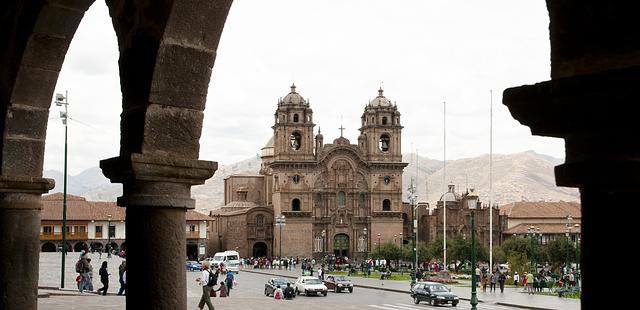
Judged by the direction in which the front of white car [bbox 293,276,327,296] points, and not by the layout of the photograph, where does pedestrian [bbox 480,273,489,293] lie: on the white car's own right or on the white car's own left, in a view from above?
on the white car's own left

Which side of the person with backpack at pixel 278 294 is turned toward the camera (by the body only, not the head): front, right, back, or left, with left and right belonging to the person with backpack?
back

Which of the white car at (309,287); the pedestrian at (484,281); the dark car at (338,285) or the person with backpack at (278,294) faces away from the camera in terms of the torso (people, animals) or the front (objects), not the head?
the person with backpack

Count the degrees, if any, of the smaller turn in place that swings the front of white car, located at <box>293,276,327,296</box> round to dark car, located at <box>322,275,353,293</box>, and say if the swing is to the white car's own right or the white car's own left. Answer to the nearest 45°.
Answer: approximately 135° to the white car's own left

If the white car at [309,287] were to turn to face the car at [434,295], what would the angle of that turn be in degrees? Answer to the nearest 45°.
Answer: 0° — it already faces it

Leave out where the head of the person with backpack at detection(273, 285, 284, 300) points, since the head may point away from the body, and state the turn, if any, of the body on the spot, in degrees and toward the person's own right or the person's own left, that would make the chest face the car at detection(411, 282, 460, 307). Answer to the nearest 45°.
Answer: approximately 90° to the person's own right

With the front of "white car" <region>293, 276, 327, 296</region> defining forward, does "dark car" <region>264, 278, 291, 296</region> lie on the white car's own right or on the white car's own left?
on the white car's own right

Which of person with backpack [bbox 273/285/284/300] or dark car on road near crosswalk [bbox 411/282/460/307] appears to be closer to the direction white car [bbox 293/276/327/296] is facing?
the dark car on road near crosswalk

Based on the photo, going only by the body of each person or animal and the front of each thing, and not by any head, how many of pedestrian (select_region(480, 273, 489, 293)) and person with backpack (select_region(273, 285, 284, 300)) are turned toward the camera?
1

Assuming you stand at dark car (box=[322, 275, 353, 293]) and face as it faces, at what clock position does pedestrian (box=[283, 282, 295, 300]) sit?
The pedestrian is roughly at 2 o'clock from the dark car.
